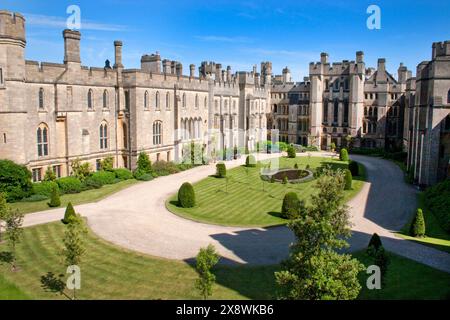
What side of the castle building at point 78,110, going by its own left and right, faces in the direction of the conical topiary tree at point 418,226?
front

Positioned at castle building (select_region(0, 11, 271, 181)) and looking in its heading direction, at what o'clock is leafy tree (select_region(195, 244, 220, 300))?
The leafy tree is roughly at 1 o'clock from the castle building.

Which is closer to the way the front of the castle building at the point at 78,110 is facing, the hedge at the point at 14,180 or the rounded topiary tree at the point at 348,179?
the rounded topiary tree

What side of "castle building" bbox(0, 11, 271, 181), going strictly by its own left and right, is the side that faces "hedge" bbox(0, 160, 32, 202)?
right

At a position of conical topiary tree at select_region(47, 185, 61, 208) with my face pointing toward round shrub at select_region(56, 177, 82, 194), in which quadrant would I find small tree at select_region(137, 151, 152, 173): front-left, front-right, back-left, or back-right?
front-right

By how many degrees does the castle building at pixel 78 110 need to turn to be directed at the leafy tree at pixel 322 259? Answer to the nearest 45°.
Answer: approximately 45° to its right

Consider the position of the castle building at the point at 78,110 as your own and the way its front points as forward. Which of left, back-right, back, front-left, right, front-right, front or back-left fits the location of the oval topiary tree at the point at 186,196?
front

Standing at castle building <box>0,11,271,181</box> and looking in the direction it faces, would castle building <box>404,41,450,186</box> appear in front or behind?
in front

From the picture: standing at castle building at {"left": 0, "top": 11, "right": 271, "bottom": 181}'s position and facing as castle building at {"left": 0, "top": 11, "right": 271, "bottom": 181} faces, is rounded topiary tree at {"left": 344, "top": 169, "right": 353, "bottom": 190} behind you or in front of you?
in front

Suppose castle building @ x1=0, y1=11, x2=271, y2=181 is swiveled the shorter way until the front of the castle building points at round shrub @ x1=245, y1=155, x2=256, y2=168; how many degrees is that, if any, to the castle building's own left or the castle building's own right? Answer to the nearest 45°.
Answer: approximately 90° to the castle building's own left

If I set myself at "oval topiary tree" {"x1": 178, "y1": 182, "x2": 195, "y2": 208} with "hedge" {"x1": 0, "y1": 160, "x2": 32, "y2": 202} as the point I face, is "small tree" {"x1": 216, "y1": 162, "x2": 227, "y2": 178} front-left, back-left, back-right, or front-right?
back-right

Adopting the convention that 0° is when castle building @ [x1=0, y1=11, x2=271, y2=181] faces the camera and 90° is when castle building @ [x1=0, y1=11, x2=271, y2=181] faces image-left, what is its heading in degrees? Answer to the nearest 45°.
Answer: approximately 315°

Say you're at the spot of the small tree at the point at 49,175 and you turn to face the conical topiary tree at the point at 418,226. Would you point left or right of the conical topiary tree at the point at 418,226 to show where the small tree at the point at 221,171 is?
left

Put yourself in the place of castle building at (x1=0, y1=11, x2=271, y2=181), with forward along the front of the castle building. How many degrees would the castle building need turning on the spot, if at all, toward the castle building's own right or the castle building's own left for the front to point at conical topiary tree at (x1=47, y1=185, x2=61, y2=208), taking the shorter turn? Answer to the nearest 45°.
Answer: approximately 45° to the castle building's own right
